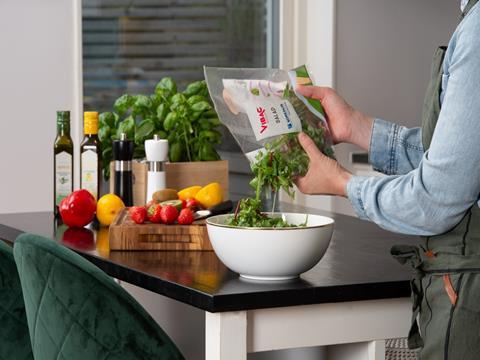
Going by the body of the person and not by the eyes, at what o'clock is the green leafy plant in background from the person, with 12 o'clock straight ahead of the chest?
The green leafy plant in background is roughly at 2 o'clock from the person.

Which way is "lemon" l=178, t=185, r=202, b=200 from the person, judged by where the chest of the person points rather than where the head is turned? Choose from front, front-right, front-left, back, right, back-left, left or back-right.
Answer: front-right

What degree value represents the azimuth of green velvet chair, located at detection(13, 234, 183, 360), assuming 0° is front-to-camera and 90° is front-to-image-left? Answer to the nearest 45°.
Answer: approximately 225°

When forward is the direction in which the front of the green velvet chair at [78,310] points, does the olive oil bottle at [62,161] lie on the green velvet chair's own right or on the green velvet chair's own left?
on the green velvet chair's own left

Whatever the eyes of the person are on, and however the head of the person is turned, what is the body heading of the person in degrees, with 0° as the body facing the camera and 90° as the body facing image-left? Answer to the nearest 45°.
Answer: approximately 90°

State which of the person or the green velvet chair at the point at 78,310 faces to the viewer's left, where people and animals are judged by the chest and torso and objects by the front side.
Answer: the person

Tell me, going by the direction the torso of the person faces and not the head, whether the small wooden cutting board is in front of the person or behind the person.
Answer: in front

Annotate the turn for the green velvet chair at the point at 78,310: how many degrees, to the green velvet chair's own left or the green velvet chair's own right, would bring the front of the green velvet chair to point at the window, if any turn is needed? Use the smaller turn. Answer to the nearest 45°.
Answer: approximately 45° to the green velvet chair's own left
